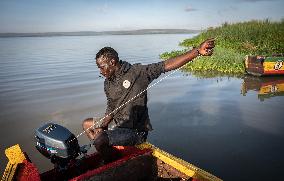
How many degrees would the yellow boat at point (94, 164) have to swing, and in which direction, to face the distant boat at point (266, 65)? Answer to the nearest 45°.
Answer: approximately 90° to its left

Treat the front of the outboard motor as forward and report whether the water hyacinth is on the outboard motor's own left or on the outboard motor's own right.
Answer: on the outboard motor's own left

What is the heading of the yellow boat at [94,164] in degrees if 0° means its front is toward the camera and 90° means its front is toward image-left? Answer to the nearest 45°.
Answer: approximately 315°

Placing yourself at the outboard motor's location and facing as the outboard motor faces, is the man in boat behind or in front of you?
in front

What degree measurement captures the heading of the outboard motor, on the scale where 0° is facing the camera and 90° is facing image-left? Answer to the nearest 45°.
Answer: approximately 315°

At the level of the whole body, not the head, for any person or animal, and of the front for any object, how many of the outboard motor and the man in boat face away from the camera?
0

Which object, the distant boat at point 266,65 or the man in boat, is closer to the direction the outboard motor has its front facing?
the man in boat
